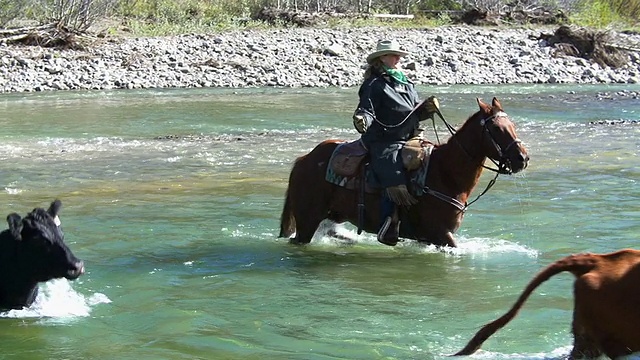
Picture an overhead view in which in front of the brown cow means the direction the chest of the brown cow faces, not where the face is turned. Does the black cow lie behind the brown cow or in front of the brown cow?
behind

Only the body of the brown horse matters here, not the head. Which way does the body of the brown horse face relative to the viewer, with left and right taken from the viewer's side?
facing to the right of the viewer

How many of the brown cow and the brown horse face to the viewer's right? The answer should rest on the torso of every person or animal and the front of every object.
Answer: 2

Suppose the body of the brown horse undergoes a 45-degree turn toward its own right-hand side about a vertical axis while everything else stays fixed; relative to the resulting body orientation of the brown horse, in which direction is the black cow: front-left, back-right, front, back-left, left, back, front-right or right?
right

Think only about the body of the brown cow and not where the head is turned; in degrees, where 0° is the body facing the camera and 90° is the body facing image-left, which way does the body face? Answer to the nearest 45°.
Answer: approximately 270°

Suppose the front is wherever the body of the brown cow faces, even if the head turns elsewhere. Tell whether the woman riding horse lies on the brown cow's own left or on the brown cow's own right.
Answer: on the brown cow's own left

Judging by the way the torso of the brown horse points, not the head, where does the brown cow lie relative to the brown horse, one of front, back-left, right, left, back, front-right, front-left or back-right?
right

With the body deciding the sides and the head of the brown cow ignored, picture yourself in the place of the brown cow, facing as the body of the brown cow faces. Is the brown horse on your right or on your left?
on your left
